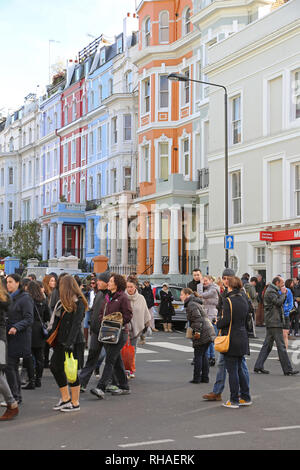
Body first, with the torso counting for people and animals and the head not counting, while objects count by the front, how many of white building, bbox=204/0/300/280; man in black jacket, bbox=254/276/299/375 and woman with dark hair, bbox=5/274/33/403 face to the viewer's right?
1

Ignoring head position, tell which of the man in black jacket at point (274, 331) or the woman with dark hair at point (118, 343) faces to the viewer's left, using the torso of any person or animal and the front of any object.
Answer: the woman with dark hair

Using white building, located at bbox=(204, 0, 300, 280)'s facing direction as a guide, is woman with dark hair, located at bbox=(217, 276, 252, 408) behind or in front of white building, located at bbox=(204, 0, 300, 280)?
in front

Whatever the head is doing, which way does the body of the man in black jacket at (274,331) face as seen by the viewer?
to the viewer's right

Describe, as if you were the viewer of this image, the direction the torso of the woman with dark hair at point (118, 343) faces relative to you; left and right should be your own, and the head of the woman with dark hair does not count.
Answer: facing to the left of the viewer

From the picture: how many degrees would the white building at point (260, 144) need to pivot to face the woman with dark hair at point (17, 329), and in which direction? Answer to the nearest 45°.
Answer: approximately 45° to its left
